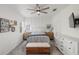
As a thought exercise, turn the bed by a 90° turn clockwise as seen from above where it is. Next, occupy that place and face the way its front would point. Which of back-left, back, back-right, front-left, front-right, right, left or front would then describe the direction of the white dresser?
back

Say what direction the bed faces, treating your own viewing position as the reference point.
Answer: facing the viewer
